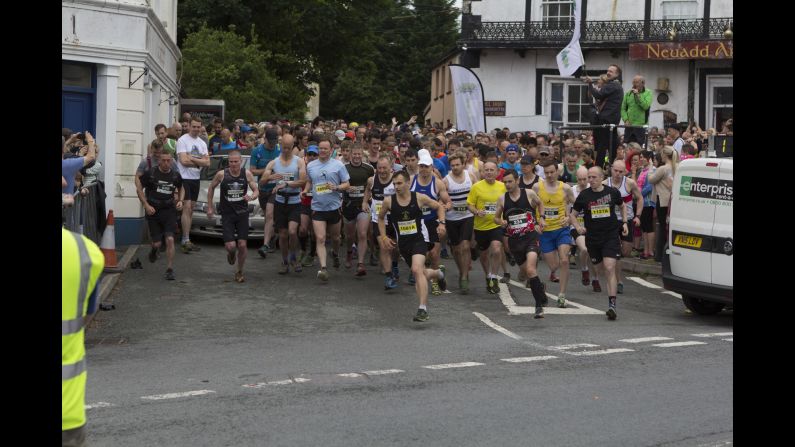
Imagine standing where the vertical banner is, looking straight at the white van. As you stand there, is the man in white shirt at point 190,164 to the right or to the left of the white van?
right

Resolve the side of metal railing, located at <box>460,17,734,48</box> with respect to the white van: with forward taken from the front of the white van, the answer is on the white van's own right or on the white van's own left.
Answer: on the white van's own left

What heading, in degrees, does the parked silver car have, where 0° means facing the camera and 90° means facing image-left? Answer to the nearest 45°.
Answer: approximately 0°

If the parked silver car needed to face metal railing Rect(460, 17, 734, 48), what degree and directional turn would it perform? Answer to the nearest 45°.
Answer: approximately 135° to its left

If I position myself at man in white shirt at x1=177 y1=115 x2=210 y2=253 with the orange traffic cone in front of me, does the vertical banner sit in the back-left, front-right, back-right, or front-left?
back-right

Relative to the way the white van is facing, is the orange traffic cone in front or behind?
behind

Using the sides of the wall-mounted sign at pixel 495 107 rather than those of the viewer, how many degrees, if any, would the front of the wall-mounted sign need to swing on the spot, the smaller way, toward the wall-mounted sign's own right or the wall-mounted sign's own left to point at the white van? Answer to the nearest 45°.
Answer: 0° — it already faces it

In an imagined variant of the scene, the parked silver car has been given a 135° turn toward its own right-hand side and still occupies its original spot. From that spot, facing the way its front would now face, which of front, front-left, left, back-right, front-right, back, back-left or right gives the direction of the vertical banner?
right
